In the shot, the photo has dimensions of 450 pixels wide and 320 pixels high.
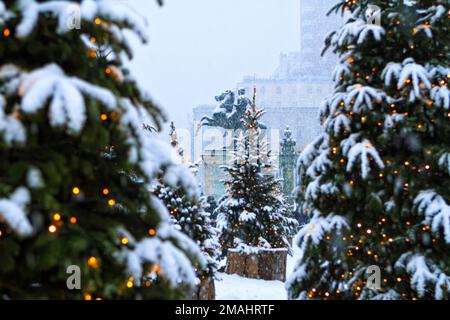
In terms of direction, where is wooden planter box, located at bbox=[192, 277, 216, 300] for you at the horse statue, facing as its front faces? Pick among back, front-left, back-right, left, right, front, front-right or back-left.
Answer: left

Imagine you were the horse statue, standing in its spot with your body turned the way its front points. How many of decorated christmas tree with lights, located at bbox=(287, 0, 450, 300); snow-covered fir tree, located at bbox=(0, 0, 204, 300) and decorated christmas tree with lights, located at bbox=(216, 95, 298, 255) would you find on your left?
3

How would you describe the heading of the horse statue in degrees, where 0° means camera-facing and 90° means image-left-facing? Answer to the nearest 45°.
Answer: approximately 90°

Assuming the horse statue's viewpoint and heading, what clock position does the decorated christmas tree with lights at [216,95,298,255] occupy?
The decorated christmas tree with lights is roughly at 9 o'clock from the horse statue.

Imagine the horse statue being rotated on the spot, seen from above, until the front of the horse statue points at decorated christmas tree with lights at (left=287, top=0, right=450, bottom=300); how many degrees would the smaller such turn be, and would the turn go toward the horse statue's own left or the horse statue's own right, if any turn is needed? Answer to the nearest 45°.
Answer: approximately 90° to the horse statue's own left

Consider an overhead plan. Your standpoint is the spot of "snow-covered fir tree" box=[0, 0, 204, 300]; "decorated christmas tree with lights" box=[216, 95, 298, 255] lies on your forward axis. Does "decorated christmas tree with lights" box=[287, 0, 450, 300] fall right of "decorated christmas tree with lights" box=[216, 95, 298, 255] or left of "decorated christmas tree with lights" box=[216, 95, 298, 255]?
right

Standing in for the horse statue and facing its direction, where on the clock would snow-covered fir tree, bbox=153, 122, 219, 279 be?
The snow-covered fir tree is roughly at 9 o'clock from the horse statue.

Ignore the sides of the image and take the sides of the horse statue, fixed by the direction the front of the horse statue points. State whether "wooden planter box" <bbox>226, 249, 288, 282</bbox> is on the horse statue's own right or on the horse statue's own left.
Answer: on the horse statue's own left

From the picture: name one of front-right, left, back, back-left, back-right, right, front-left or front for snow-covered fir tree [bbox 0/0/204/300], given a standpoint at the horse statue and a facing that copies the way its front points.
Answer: left
